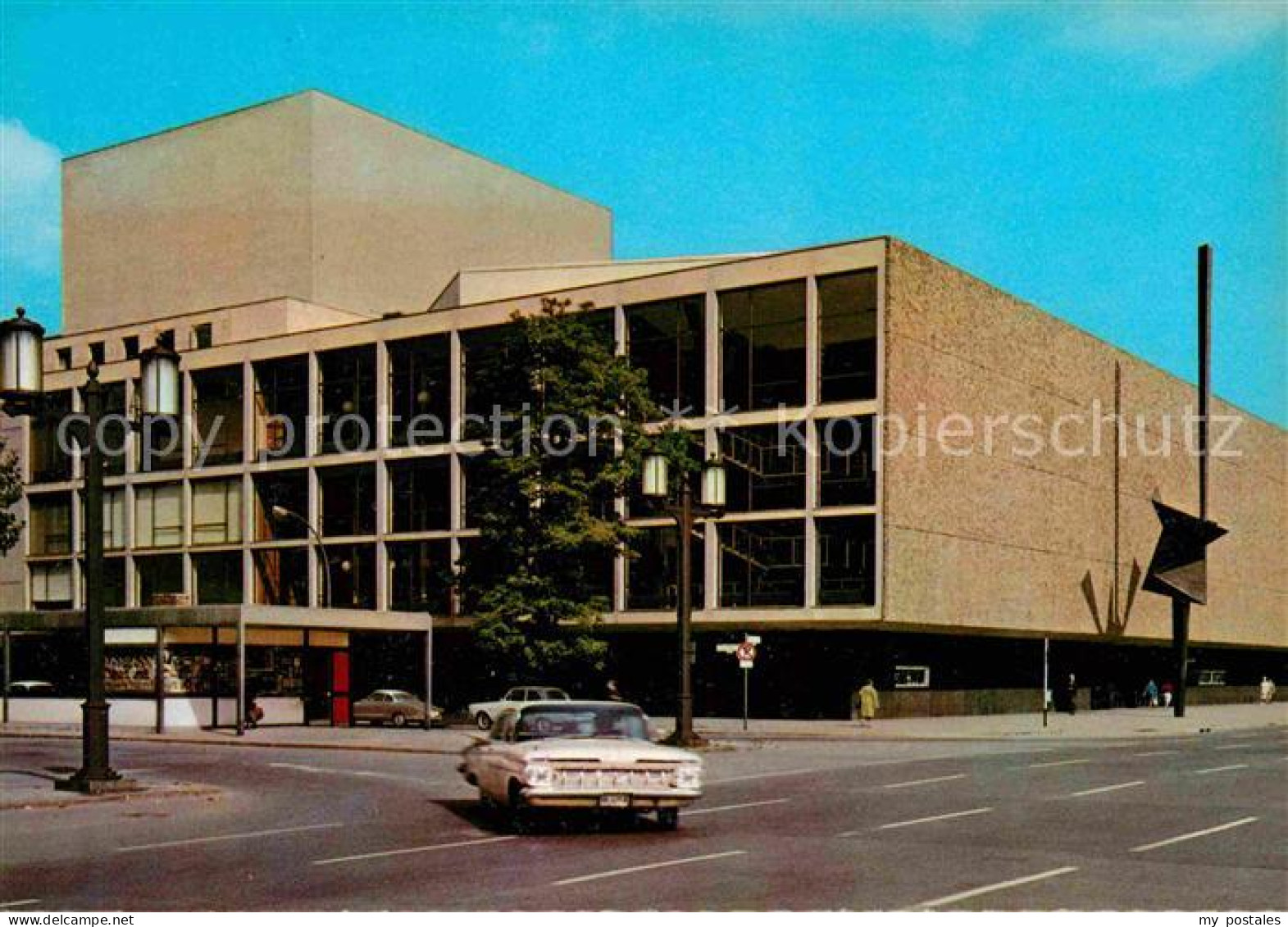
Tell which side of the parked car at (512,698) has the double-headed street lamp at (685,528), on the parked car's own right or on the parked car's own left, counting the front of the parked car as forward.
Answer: on the parked car's own left

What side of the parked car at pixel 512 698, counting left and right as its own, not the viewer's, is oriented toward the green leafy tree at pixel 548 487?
right

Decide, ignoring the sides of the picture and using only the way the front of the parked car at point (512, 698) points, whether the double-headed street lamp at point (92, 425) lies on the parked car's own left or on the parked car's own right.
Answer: on the parked car's own left

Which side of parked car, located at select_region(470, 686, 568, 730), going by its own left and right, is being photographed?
left

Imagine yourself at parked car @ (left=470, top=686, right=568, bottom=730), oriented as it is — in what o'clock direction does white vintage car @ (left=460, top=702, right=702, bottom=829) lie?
The white vintage car is roughly at 9 o'clock from the parked car.

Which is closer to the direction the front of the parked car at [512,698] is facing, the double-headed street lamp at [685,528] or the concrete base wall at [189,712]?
the concrete base wall

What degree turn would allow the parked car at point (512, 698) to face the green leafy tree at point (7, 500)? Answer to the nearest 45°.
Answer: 0° — it already faces it

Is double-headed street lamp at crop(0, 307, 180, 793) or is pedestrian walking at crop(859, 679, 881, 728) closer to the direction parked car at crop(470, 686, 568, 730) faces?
the double-headed street lamp
